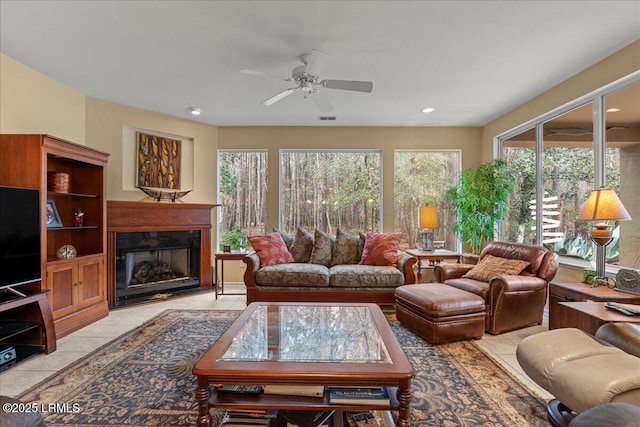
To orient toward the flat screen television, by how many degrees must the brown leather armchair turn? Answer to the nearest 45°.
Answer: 0° — it already faces it

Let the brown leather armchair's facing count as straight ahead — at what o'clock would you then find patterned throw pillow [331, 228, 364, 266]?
The patterned throw pillow is roughly at 2 o'clock from the brown leather armchair.

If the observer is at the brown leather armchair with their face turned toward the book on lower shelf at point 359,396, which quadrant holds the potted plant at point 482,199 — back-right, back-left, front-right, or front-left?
back-right

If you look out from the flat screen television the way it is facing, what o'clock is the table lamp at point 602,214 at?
The table lamp is roughly at 12 o'clock from the flat screen television.

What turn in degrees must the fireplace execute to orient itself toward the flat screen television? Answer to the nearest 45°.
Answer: approximately 90° to its right

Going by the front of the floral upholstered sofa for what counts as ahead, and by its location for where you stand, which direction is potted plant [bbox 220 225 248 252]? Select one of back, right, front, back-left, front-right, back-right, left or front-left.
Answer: back-right

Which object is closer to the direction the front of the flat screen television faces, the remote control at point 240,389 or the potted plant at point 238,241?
the remote control

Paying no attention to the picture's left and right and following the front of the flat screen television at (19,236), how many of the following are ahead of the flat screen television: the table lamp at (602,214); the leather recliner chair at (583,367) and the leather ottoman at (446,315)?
3

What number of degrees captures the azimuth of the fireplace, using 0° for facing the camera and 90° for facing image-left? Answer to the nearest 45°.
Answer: approximately 315°

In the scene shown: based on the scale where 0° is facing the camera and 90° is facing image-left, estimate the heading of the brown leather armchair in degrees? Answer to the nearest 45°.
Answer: approximately 45°

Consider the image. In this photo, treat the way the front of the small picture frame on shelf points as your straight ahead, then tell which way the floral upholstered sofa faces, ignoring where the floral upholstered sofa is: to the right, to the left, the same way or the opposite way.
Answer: to the right
